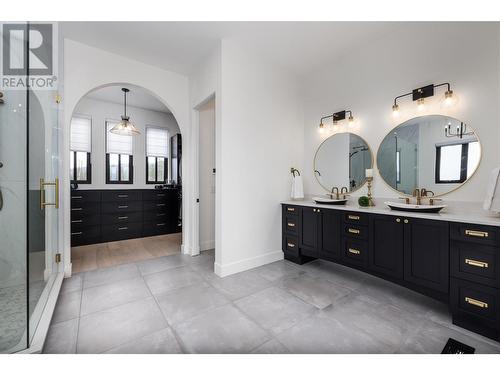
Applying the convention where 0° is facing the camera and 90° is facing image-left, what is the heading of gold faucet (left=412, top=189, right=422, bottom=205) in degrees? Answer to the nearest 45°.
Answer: approximately 45°

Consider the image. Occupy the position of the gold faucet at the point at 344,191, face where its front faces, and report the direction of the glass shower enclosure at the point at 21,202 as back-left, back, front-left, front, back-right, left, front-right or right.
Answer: front

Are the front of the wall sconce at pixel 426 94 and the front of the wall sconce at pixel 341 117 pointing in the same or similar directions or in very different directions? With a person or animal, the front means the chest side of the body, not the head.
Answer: same or similar directions

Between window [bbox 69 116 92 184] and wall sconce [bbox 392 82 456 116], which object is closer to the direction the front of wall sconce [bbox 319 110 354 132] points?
the window

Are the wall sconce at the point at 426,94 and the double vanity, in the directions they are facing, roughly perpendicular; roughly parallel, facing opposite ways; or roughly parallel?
roughly parallel

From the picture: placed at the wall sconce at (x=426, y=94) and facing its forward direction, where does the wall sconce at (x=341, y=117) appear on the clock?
the wall sconce at (x=341, y=117) is roughly at 2 o'clock from the wall sconce at (x=426, y=94).

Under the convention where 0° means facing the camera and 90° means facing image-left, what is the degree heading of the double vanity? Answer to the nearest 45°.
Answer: approximately 45°

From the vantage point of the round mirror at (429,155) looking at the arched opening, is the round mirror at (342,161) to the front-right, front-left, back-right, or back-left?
front-right

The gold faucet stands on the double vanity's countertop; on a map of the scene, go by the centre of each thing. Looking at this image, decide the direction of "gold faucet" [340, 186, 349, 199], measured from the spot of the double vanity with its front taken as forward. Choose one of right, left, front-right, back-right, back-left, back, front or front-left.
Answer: right

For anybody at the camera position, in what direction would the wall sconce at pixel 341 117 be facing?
facing the viewer and to the left of the viewer

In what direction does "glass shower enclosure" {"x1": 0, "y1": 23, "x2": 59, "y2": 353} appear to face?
to the viewer's right

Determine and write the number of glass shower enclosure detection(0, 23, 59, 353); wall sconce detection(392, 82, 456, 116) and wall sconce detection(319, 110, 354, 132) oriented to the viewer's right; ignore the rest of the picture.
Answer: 1

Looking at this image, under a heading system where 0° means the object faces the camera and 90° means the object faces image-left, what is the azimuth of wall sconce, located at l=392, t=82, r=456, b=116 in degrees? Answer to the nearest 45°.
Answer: approximately 45°

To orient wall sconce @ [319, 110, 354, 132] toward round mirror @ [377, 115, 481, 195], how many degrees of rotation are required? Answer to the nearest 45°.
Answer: approximately 90° to its left

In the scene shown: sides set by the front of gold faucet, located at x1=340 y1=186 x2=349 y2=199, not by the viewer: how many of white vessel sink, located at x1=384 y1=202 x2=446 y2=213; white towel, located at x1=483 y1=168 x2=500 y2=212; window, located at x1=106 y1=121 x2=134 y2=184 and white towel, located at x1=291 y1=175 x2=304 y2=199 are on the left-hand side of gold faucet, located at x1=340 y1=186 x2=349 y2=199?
2

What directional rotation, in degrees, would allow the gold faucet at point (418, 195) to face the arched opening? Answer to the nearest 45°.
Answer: approximately 45° to its right

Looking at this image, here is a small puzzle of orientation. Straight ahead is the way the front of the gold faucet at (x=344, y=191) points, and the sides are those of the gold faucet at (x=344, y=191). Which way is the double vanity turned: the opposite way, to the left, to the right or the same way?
the same way

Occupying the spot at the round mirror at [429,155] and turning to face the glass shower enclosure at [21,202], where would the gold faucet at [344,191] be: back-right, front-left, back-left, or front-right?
front-right

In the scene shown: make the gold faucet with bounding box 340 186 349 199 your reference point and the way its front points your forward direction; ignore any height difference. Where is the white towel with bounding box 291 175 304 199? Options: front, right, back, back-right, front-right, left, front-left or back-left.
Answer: front-right
